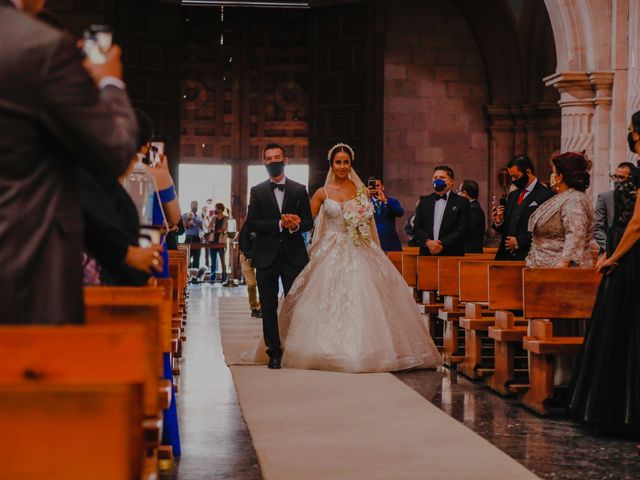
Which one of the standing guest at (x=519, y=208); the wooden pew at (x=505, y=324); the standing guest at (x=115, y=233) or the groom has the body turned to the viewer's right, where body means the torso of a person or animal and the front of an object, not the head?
the standing guest at (x=115, y=233)

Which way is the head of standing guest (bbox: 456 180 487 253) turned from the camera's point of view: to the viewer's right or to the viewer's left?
to the viewer's left

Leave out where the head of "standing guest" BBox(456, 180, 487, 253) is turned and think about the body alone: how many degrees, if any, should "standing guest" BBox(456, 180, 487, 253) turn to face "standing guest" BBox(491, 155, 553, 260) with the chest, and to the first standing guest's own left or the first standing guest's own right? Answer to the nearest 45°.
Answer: approximately 90° to the first standing guest's own left

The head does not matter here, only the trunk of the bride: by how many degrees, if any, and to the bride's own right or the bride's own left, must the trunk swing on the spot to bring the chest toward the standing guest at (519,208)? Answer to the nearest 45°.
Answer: approximately 90° to the bride's own left

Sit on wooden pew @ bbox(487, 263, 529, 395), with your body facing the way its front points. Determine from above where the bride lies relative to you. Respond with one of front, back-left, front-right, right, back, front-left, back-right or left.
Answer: back-right

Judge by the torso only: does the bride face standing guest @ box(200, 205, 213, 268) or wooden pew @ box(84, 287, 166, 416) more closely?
the wooden pew

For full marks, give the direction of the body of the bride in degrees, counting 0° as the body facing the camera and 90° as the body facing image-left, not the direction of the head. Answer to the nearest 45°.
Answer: approximately 0°

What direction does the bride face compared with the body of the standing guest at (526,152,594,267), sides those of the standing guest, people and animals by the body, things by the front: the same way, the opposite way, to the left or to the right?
to the left

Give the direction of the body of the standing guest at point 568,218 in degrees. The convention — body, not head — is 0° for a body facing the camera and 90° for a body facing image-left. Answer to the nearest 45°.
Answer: approximately 90°

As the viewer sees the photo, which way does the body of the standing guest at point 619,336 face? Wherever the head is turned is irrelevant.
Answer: to the viewer's left

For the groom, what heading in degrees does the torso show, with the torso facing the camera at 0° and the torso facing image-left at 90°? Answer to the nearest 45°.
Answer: approximately 0°

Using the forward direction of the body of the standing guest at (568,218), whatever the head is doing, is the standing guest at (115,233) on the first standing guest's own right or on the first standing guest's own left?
on the first standing guest's own left

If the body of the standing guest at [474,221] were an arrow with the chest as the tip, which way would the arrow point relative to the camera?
to the viewer's left
